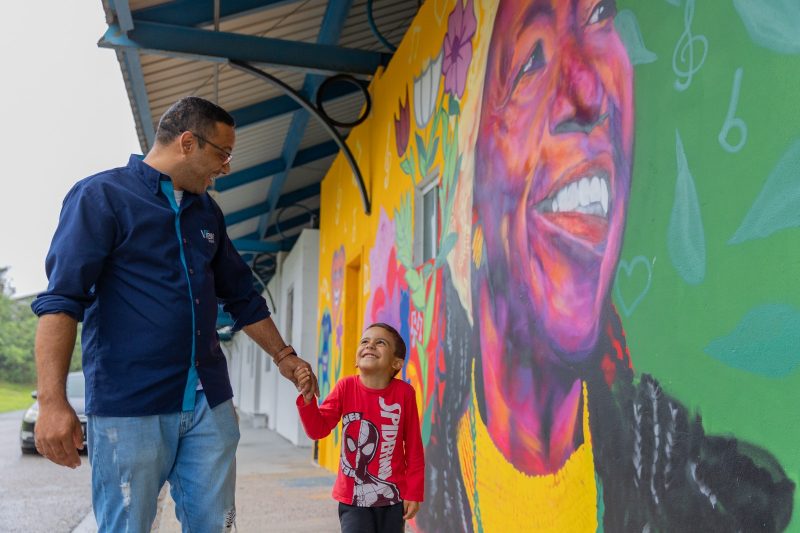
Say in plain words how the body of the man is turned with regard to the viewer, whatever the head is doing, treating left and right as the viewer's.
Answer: facing the viewer and to the right of the viewer

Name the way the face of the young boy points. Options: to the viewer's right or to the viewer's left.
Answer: to the viewer's left

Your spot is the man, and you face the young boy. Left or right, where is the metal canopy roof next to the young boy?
left

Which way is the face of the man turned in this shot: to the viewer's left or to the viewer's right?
to the viewer's right

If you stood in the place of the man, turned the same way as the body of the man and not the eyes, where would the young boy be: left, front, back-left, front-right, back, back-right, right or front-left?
left
